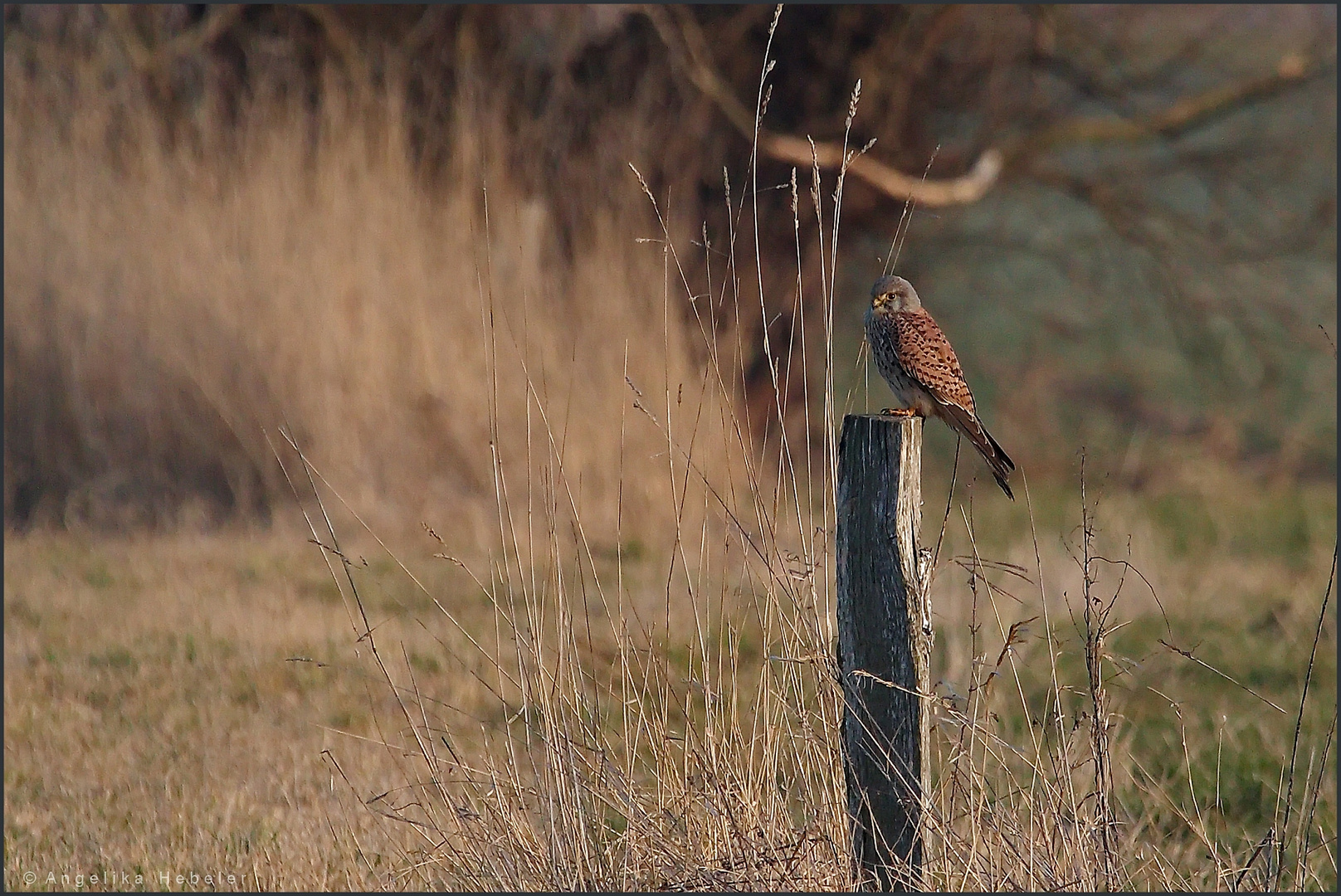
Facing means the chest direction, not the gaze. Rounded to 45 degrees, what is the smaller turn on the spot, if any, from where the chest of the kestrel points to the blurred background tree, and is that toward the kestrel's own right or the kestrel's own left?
approximately 90° to the kestrel's own right

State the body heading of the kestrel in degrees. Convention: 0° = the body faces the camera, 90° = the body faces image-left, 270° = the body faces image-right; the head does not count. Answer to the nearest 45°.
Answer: approximately 90°
